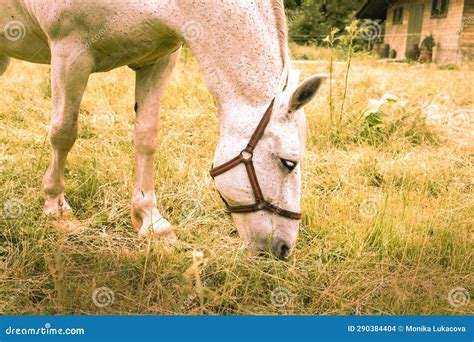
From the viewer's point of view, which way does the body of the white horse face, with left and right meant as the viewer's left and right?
facing to the right of the viewer
